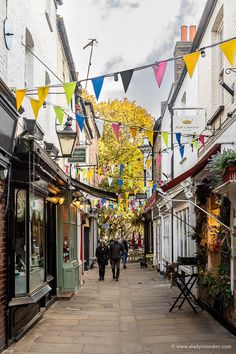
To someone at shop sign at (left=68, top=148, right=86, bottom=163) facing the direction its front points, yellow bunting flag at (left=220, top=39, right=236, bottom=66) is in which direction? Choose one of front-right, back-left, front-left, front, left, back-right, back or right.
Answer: front

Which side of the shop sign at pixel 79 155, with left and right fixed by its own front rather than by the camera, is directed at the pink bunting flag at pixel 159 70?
front

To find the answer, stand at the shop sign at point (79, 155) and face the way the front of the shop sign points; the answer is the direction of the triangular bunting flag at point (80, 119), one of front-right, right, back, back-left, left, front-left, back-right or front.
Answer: front

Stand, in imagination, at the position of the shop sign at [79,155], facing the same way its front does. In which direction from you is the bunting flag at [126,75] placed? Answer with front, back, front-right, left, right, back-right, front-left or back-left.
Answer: front

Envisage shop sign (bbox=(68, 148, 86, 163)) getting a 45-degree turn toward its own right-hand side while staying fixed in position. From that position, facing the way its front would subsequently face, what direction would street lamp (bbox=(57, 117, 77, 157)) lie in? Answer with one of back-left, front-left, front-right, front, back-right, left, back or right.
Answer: front-left

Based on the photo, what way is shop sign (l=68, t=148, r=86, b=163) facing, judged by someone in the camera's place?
facing the viewer

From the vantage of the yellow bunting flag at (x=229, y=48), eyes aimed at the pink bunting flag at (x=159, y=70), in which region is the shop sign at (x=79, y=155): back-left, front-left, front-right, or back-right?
front-right
